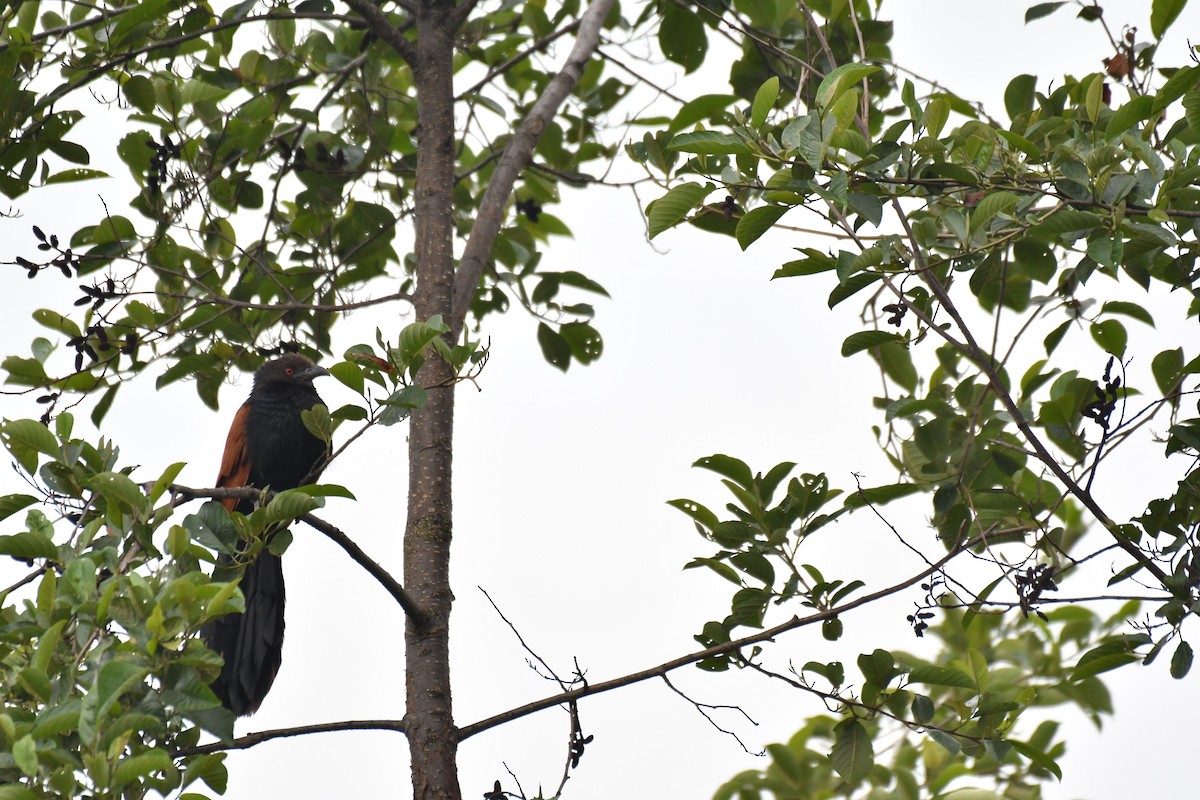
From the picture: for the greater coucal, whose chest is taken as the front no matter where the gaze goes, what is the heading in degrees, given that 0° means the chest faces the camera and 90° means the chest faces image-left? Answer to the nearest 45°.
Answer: approximately 315°
